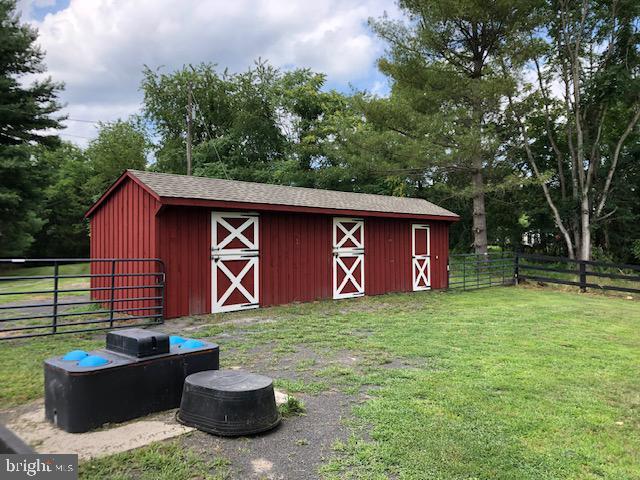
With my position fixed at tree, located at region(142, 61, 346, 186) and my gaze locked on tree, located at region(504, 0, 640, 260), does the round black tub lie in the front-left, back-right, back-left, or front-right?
front-right

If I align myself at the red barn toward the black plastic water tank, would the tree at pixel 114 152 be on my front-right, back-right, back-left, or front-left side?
back-right

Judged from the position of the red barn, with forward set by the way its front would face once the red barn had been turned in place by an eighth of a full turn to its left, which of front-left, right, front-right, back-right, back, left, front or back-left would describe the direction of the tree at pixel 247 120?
left

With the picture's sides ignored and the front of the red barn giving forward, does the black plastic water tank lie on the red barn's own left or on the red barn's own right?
on the red barn's own right

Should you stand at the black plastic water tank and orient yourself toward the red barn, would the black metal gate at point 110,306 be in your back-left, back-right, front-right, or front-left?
front-left

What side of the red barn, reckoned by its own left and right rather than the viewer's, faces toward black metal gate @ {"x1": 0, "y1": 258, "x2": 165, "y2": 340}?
right

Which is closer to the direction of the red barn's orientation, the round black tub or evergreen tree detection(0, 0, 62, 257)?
the round black tub

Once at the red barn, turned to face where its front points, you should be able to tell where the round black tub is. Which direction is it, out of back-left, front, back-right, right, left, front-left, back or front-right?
front-right

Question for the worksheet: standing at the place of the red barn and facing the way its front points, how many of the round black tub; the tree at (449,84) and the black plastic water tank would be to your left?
1

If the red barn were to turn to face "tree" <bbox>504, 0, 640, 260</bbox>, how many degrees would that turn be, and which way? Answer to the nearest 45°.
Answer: approximately 90° to its left

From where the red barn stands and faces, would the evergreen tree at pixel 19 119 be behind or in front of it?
behind

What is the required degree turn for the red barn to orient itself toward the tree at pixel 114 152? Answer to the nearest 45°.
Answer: approximately 180°
